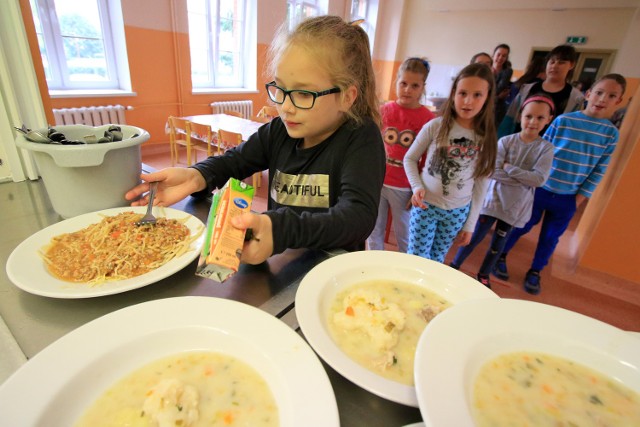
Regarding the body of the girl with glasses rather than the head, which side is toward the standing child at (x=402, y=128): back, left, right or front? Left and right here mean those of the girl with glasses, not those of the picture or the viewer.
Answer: back

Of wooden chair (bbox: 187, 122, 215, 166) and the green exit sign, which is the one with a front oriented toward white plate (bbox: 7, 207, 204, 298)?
the green exit sign

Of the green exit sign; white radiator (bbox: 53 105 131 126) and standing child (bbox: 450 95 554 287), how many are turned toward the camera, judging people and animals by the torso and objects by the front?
3

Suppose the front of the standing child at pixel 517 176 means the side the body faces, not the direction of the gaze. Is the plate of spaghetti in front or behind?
in front

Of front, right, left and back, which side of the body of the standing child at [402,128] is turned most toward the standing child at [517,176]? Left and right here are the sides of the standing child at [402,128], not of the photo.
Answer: left

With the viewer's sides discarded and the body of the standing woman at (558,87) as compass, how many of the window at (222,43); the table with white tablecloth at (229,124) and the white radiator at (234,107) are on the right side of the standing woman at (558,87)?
3

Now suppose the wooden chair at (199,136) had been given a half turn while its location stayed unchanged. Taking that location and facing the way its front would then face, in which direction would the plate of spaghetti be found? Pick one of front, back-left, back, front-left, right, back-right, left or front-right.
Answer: front

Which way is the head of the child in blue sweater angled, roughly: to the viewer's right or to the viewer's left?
to the viewer's left

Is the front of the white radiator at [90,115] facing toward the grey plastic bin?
yes
